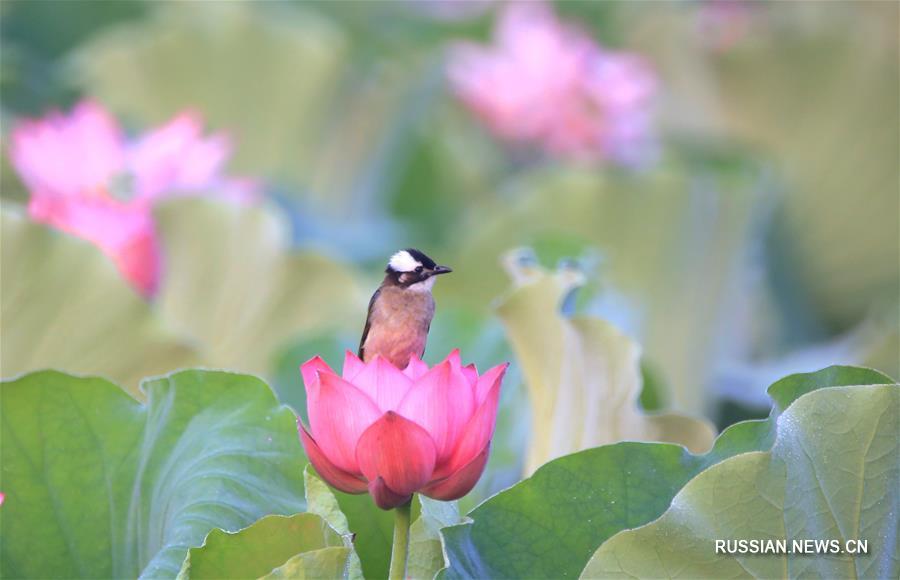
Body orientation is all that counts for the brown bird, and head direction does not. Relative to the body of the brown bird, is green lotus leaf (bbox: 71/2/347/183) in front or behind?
behind

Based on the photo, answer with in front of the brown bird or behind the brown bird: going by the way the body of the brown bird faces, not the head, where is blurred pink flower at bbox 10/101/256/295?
behind

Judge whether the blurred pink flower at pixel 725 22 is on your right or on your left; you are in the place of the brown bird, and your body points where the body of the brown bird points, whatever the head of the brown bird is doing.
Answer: on your left

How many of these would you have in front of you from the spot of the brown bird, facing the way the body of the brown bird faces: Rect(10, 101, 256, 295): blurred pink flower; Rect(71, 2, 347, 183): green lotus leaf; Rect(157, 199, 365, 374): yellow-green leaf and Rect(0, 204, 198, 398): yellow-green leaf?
0

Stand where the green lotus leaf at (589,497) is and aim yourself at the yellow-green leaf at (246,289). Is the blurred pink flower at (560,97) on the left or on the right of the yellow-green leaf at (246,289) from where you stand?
right

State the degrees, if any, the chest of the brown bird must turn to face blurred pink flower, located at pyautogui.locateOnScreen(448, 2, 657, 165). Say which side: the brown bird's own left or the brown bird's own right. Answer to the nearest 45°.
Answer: approximately 135° to the brown bird's own left

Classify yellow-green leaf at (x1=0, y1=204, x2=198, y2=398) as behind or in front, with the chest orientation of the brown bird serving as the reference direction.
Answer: behind

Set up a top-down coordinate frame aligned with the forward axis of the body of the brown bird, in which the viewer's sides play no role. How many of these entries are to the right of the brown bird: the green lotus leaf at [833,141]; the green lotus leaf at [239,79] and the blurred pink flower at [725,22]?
0

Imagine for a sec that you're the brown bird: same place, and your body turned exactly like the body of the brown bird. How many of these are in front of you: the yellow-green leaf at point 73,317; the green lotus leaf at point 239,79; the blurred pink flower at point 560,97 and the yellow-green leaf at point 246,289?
0

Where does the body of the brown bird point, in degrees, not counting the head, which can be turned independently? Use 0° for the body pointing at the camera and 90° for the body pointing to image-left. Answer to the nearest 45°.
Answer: approximately 315°
